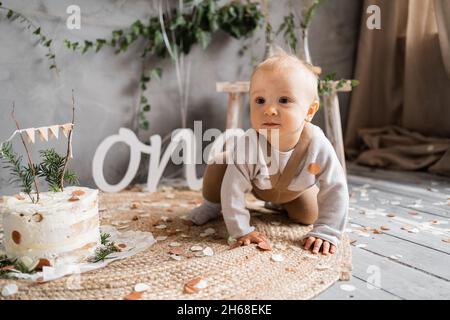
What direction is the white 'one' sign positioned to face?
toward the camera

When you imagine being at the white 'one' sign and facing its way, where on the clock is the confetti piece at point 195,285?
The confetti piece is roughly at 12 o'clock from the white 'one' sign.

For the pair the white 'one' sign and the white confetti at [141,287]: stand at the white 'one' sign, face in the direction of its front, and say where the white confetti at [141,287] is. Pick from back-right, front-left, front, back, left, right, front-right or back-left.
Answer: front

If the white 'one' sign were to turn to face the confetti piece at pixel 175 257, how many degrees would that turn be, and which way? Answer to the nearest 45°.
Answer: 0° — it already faces it

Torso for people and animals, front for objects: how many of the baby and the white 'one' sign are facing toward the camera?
2

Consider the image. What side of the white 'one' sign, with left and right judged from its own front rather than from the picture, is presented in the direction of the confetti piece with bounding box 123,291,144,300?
front

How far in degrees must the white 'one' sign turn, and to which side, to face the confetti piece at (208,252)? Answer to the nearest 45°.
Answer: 0° — it already faces it

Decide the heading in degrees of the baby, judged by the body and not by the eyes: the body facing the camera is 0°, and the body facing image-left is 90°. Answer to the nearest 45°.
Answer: approximately 0°
